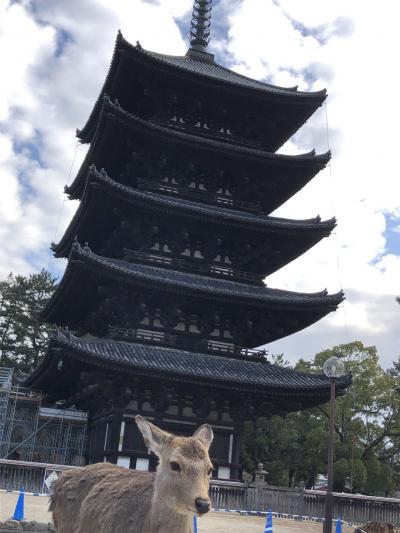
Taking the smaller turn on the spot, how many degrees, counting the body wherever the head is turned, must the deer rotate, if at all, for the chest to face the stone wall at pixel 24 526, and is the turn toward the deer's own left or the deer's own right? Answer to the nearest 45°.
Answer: approximately 135° to the deer's own left

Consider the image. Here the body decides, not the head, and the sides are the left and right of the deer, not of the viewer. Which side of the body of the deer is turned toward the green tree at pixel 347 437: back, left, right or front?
left

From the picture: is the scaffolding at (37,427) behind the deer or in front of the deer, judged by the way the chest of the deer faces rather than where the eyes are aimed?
behind

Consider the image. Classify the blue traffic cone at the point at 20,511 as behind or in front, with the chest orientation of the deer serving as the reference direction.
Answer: behind

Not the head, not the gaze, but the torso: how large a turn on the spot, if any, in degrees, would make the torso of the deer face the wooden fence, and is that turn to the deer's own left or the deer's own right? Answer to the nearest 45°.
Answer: approximately 135° to the deer's own left

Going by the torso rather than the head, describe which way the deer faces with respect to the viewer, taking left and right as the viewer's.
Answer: facing the viewer and to the right of the viewer

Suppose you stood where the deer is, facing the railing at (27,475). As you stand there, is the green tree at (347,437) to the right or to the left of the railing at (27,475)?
right

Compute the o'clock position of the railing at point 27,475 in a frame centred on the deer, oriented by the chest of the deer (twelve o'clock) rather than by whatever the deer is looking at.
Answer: The railing is roughly at 7 o'clock from the deer.

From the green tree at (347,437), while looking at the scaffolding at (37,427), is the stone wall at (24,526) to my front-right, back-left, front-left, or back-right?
front-left
